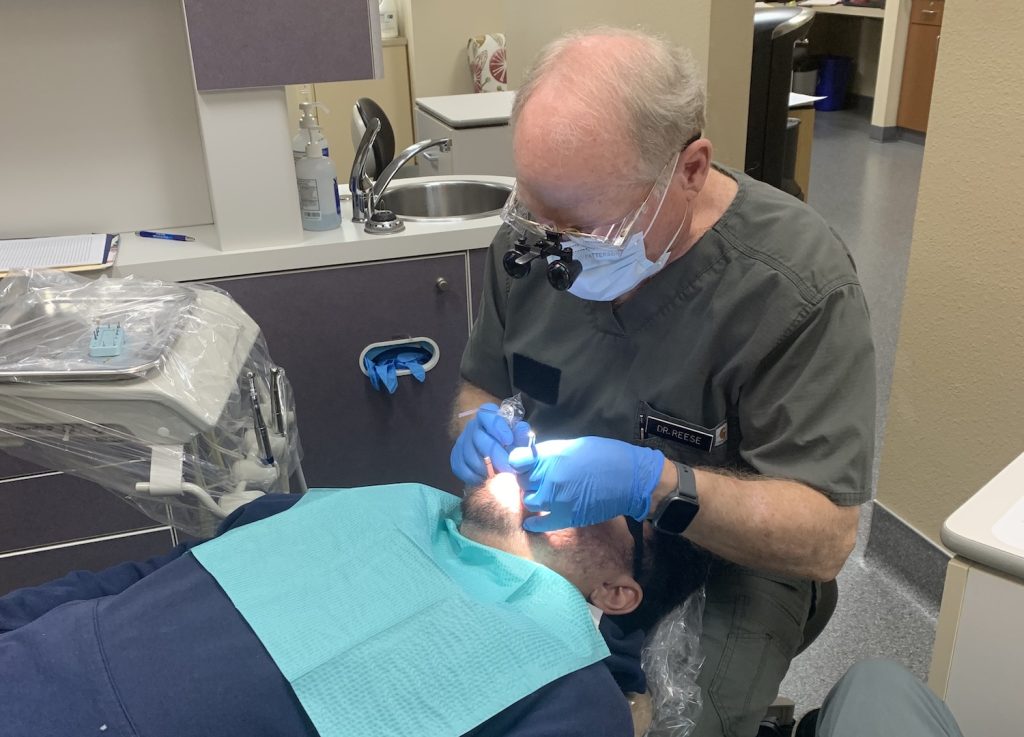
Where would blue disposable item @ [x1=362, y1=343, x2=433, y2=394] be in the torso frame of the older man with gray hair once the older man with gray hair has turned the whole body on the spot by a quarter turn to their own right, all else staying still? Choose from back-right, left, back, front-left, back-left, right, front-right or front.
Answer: front

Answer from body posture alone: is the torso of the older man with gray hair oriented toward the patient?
yes

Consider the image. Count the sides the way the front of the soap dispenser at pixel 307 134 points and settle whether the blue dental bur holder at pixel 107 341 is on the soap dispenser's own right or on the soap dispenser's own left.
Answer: on the soap dispenser's own right

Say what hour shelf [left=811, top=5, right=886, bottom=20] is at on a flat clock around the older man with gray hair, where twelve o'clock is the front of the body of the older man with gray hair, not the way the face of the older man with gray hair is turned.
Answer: The shelf is roughly at 5 o'clock from the older man with gray hair.

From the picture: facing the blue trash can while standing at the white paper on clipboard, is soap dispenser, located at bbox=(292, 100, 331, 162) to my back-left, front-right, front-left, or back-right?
front-right

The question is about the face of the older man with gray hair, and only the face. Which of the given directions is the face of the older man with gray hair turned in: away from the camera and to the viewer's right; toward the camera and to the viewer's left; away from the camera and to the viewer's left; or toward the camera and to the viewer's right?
toward the camera and to the viewer's left

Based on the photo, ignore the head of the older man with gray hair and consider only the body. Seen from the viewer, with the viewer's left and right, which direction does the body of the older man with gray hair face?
facing the viewer and to the left of the viewer

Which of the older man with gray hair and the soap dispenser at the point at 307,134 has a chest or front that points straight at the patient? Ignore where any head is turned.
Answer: the older man with gray hair

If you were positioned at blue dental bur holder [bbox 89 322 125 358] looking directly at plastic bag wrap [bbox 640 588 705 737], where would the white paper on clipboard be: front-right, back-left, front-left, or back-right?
back-left

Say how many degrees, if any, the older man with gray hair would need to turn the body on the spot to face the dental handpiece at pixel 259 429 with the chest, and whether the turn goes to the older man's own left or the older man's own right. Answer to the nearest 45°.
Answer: approximately 45° to the older man's own right

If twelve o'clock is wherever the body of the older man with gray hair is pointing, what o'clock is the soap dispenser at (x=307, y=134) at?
The soap dispenser is roughly at 3 o'clock from the older man with gray hair.
